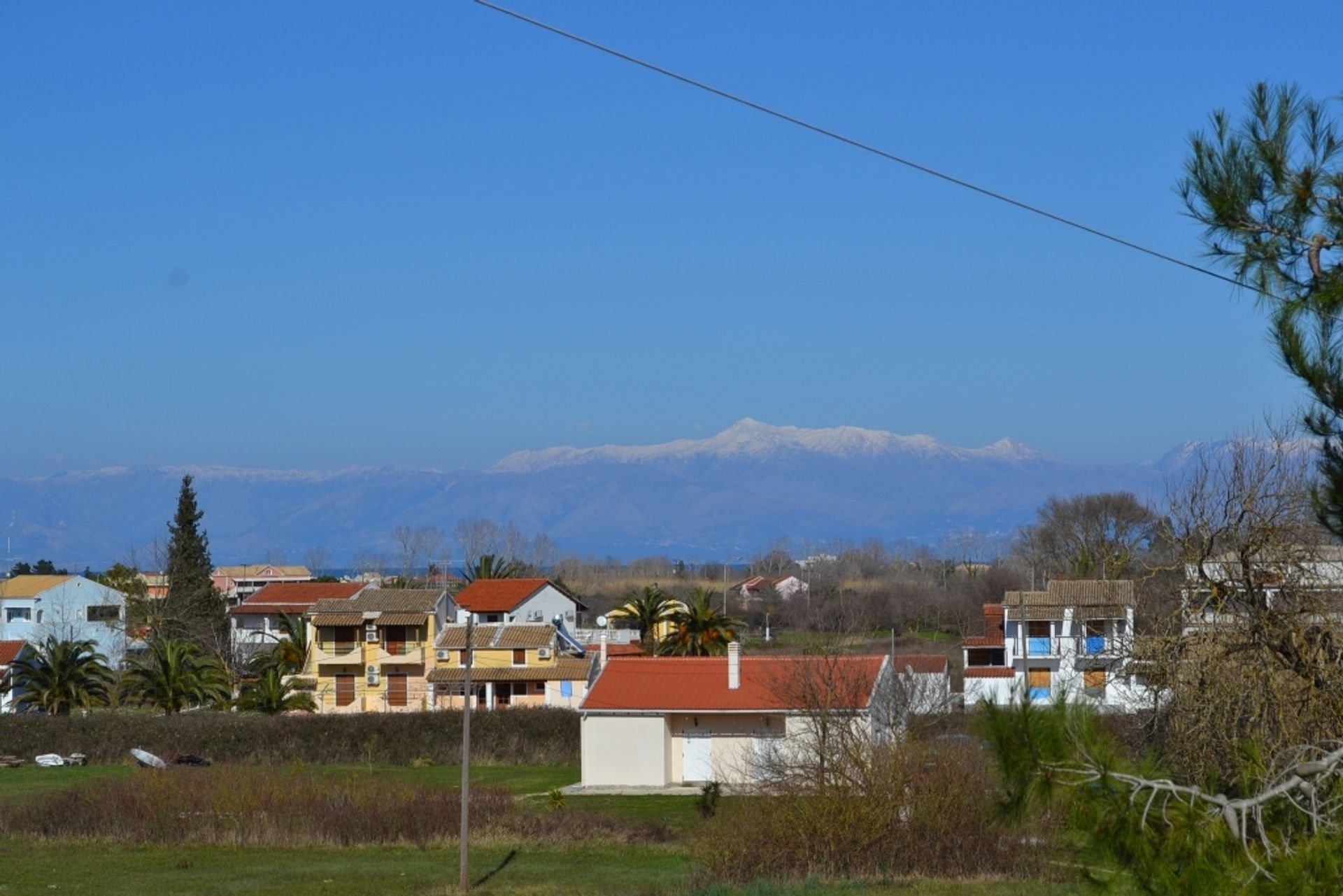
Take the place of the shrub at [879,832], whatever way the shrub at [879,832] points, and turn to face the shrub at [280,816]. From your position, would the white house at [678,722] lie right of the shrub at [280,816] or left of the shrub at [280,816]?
right

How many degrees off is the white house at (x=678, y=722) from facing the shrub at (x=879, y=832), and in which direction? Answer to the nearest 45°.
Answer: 0° — it already faces it

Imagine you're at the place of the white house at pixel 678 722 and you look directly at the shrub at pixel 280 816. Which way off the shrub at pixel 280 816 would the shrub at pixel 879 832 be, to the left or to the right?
left

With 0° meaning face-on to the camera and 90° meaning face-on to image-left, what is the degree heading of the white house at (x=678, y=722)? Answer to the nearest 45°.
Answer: approximately 0°

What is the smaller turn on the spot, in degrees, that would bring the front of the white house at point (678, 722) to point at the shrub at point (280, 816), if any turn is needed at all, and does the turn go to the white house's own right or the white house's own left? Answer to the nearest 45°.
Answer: approximately 45° to the white house's own right
